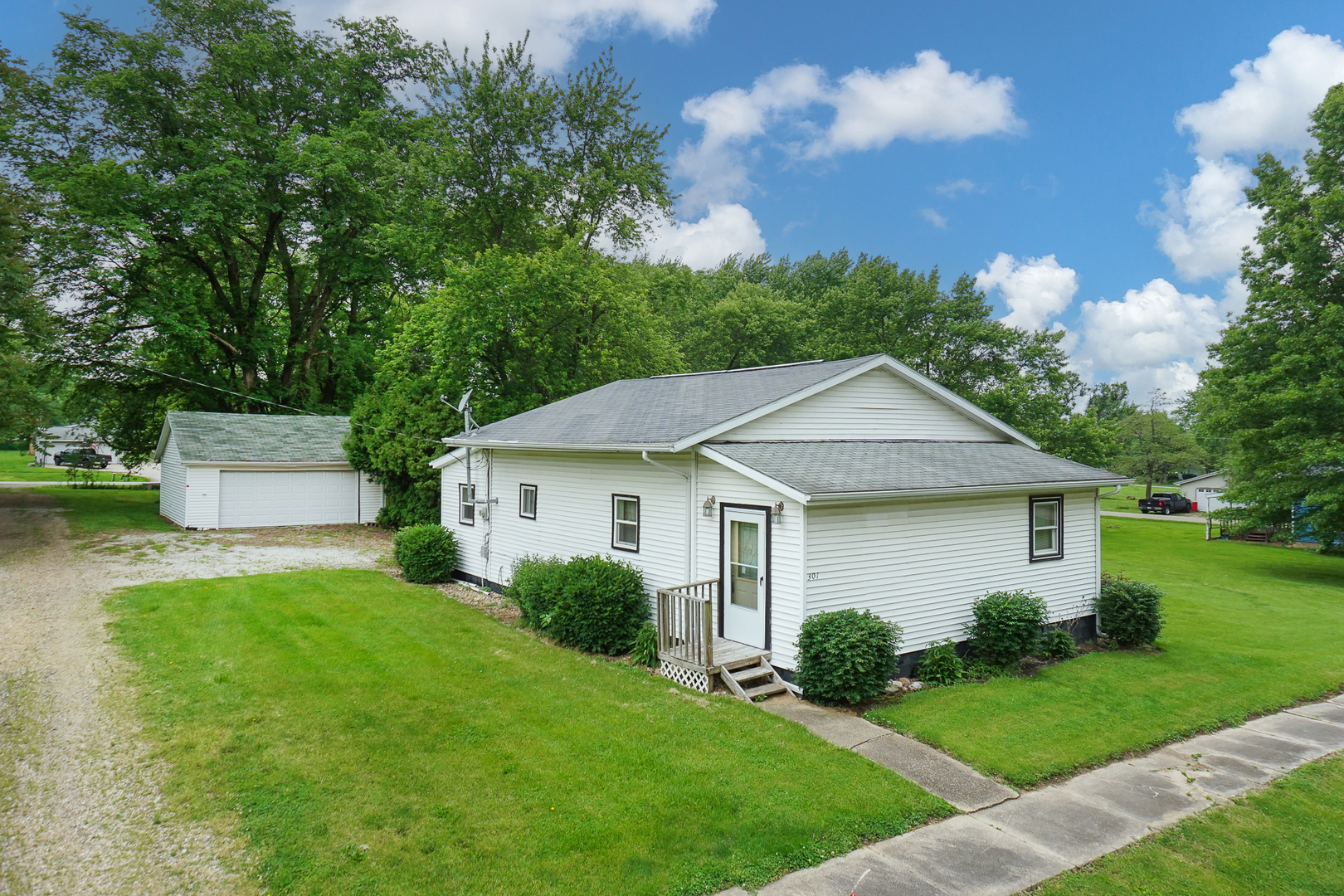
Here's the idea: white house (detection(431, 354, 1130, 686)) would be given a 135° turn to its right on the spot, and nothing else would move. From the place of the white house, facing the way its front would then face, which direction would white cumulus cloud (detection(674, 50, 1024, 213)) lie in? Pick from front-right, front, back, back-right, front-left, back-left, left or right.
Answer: right

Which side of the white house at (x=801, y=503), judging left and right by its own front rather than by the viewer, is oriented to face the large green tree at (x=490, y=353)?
back

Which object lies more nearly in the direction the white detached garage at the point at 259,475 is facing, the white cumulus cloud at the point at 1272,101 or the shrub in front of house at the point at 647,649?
the shrub in front of house

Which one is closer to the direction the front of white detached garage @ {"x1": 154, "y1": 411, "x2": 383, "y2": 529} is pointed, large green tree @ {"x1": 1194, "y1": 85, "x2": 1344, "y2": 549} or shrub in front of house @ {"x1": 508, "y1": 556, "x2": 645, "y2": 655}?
the shrub in front of house

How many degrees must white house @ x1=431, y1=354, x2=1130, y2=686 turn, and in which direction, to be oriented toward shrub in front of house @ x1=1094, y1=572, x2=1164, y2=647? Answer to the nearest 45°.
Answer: approximately 45° to its left

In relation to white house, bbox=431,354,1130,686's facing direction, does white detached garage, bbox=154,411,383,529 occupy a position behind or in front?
behind

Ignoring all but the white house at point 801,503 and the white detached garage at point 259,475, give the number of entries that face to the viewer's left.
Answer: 0

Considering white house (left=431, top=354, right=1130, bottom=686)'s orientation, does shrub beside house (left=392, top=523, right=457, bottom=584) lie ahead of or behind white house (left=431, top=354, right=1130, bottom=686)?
behind

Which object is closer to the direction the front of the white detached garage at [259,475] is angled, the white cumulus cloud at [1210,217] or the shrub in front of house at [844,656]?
the shrub in front of house

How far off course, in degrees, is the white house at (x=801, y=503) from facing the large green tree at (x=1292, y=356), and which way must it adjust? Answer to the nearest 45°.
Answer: approximately 90° to its left

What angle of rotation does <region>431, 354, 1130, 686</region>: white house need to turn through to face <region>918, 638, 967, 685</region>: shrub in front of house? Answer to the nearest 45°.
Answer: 0° — it already faces it

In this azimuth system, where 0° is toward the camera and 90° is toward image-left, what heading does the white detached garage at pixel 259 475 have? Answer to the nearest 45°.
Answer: approximately 0°

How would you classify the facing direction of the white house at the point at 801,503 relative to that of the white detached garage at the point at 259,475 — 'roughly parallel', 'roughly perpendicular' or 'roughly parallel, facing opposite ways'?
roughly parallel
